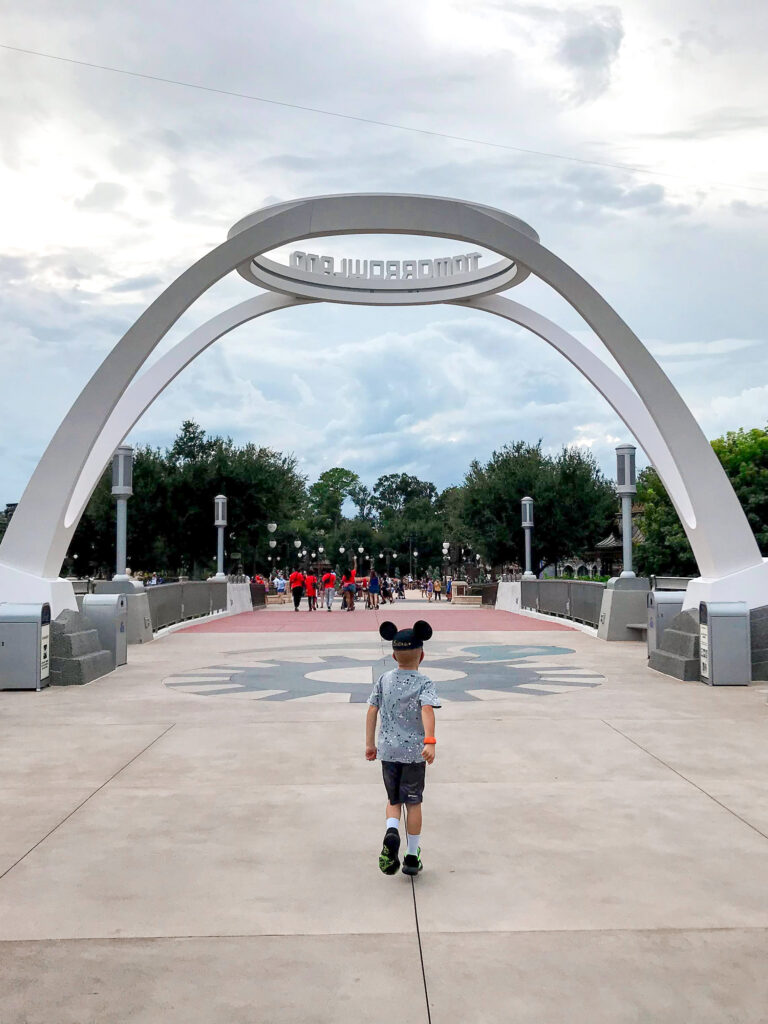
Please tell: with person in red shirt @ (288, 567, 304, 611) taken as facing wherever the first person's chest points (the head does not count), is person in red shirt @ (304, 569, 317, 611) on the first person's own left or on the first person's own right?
on the first person's own right

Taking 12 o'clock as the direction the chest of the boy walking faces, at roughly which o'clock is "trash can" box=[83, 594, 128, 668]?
The trash can is roughly at 11 o'clock from the boy walking.

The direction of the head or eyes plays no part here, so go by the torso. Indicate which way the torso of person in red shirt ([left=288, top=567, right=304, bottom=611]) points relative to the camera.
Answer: away from the camera

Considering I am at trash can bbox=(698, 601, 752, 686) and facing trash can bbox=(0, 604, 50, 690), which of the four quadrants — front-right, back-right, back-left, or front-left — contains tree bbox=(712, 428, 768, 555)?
back-right

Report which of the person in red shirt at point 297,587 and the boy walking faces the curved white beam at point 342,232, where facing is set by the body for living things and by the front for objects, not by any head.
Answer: the boy walking

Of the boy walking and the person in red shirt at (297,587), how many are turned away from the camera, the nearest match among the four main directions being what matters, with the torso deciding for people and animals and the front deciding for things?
2

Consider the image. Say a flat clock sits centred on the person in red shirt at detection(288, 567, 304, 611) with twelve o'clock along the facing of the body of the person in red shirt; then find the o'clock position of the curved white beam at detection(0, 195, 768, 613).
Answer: The curved white beam is roughly at 6 o'clock from the person in red shirt.

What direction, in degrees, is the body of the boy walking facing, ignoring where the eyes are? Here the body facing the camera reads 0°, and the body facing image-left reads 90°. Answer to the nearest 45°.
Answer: approximately 180°

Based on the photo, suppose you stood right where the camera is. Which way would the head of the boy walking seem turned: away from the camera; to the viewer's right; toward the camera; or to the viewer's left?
away from the camera

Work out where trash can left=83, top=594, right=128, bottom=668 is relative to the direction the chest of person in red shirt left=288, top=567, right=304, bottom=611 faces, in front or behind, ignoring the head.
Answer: behind
